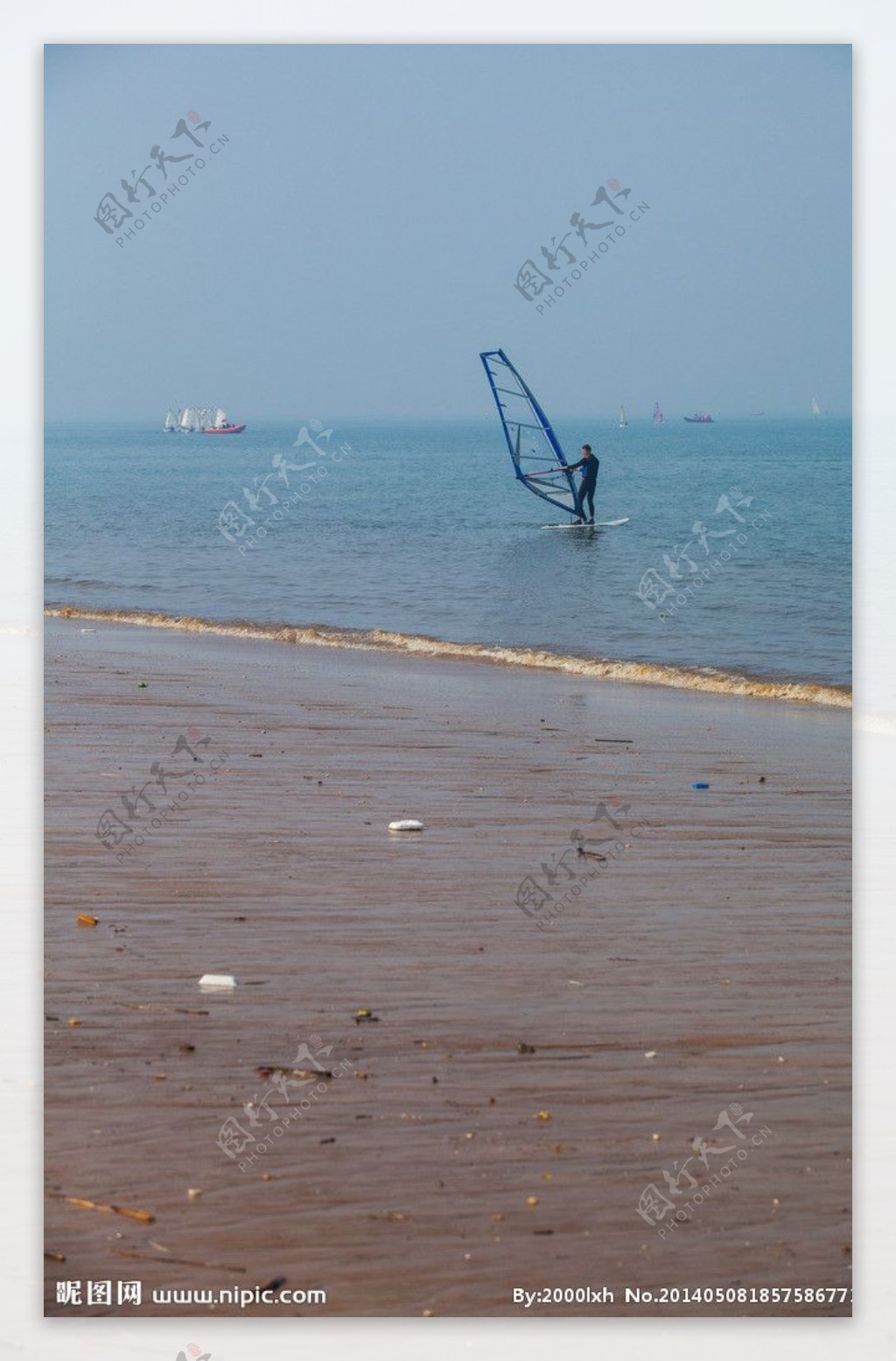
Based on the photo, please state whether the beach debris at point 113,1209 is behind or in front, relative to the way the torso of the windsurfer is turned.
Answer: in front

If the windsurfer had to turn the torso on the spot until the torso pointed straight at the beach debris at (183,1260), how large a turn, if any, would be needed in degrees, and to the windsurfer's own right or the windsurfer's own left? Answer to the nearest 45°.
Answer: approximately 45° to the windsurfer's own left

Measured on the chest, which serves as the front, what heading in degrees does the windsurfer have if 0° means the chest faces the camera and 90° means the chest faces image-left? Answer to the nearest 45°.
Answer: approximately 45°
